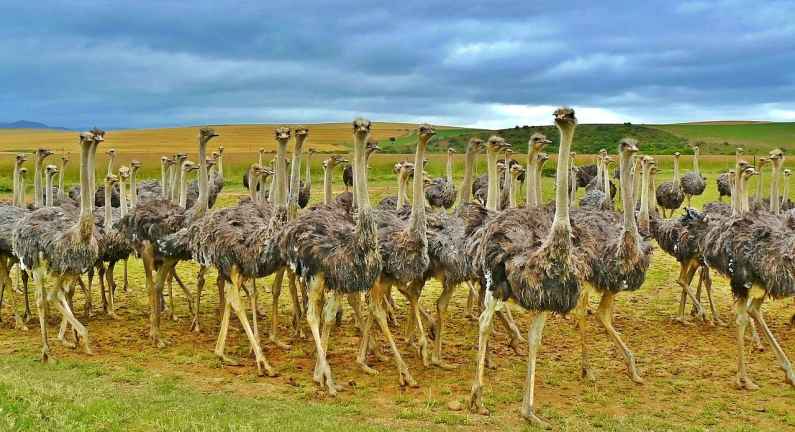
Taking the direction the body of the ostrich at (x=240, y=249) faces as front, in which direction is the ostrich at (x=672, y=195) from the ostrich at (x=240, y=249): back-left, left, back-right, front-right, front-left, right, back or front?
left

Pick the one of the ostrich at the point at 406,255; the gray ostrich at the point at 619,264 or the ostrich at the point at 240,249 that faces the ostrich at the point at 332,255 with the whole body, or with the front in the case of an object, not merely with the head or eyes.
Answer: the ostrich at the point at 240,249

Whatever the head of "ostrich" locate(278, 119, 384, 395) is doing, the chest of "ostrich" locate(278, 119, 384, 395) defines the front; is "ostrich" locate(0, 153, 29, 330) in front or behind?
behind

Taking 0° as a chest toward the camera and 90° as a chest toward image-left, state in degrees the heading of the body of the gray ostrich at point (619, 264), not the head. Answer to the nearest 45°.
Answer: approximately 315°

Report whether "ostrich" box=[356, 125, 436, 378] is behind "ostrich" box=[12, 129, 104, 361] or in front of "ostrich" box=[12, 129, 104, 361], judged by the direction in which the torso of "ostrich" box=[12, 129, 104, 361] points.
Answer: in front

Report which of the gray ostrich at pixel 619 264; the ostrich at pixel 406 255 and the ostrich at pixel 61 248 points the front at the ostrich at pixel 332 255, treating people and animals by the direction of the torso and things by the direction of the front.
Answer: the ostrich at pixel 61 248
